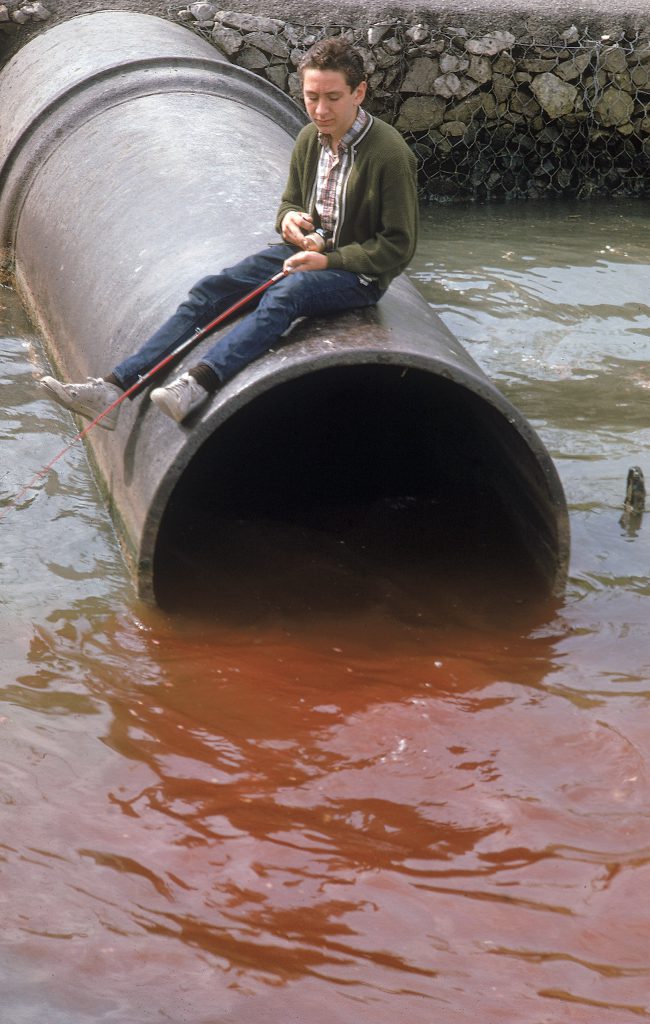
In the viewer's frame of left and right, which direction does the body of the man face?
facing the viewer and to the left of the viewer

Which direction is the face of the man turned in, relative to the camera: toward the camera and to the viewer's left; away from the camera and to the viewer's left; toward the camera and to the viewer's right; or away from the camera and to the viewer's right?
toward the camera and to the viewer's left
